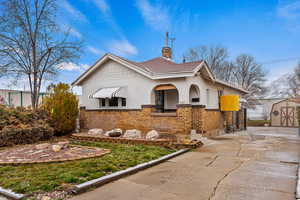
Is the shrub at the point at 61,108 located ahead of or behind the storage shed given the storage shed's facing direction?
ahead

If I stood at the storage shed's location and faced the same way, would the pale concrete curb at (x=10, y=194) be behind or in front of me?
in front

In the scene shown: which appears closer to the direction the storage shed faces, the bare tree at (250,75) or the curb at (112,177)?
the curb

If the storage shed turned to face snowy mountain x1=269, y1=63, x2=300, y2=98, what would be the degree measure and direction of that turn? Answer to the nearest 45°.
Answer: approximately 180°

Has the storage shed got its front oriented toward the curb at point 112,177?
yes

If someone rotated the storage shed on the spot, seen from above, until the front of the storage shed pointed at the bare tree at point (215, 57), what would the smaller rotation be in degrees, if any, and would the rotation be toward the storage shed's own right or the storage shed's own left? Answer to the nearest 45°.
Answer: approximately 135° to the storage shed's own right

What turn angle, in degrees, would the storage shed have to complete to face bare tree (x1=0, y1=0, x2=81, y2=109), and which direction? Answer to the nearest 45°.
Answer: approximately 45° to its right

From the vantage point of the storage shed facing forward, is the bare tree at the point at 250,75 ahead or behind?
behind

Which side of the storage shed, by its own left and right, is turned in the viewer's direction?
front
